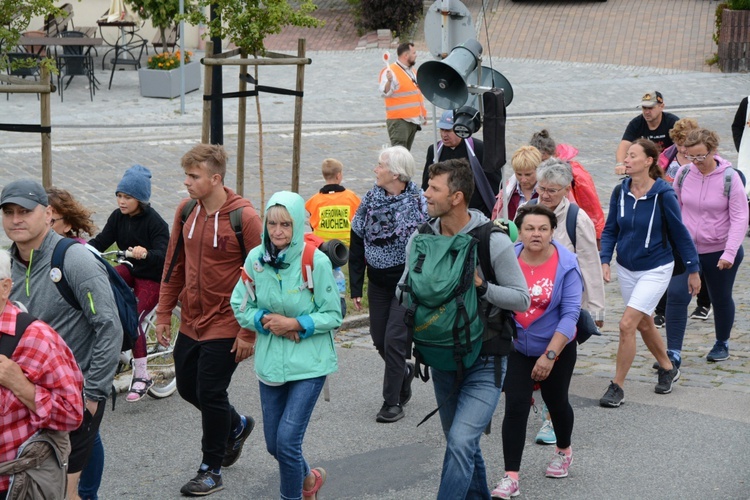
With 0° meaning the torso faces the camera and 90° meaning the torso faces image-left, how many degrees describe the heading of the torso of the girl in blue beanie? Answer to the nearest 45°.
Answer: approximately 45°

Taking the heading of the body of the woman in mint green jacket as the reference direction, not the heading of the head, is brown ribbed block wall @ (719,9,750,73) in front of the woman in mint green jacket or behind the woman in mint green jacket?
behind

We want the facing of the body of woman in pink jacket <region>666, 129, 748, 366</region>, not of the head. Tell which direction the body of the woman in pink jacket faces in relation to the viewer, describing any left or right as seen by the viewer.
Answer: facing the viewer and to the left of the viewer

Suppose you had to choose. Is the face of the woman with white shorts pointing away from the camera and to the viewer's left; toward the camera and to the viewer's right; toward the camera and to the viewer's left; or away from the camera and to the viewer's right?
toward the camera and to the viewer's left

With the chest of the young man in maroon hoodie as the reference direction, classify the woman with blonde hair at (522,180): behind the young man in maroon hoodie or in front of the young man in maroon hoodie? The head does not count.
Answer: behind

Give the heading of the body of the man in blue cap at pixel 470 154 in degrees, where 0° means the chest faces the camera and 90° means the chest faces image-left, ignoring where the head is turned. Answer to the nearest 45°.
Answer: approximately 45°

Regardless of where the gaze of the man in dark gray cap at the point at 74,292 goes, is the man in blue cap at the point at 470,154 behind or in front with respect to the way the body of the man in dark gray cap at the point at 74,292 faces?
behind

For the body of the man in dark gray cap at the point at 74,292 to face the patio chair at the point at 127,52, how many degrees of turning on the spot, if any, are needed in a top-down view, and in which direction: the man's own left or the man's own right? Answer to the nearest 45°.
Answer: approximately 135° to the man's own right

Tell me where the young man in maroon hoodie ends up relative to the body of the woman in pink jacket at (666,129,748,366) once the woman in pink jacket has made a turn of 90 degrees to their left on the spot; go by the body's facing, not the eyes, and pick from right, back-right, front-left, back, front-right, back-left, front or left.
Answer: right
